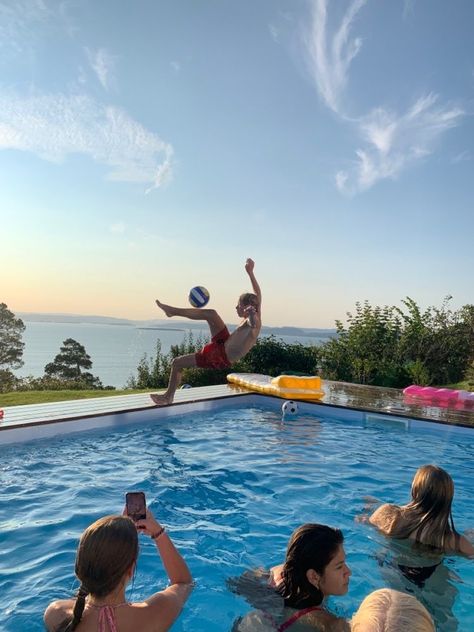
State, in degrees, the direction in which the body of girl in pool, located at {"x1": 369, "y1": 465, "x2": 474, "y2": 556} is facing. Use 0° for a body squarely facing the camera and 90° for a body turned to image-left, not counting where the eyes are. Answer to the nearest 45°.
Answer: approximately 180°

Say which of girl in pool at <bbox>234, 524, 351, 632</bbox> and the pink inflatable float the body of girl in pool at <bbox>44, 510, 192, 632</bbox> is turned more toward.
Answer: the pink inflatable float

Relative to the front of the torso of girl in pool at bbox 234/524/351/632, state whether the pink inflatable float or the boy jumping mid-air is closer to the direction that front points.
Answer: the pink inflatable float

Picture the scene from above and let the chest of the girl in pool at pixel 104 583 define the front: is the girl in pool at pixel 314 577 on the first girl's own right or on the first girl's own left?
on the first girl's own right

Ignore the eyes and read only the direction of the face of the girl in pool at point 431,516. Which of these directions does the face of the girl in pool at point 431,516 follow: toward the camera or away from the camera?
away from the camera

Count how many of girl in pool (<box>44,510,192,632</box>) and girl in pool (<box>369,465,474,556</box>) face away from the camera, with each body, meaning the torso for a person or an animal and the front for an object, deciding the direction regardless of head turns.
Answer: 2

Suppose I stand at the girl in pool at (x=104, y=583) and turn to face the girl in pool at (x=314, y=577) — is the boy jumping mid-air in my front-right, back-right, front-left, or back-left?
front-left

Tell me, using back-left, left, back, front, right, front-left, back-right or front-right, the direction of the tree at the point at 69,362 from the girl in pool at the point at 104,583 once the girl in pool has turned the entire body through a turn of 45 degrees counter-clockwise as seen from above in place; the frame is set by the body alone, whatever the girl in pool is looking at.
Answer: front-right

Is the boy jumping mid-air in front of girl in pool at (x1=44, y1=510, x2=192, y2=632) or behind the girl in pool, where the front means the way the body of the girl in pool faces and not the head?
in front

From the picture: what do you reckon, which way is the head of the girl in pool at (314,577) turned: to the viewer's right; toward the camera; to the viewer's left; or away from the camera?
to the viewer's right

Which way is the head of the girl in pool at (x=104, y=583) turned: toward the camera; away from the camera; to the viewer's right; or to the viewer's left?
away from the camera

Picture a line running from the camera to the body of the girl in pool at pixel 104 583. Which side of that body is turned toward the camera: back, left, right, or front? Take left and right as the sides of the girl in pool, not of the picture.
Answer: back

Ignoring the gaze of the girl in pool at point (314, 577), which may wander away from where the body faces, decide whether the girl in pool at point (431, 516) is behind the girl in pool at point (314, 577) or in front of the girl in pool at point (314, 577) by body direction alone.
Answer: in front

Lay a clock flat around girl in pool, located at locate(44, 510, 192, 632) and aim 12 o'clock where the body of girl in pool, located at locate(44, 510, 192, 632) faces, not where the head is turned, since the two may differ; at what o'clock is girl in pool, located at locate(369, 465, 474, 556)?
girl in pool, located at locate(369, 465, 474, 556) is roughly at 2 o'clock from girl in pool, located at locate(44, 510, 192, 632).
